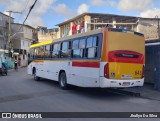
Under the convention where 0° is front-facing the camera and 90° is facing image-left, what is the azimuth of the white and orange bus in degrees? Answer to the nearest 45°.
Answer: approximately 135°
